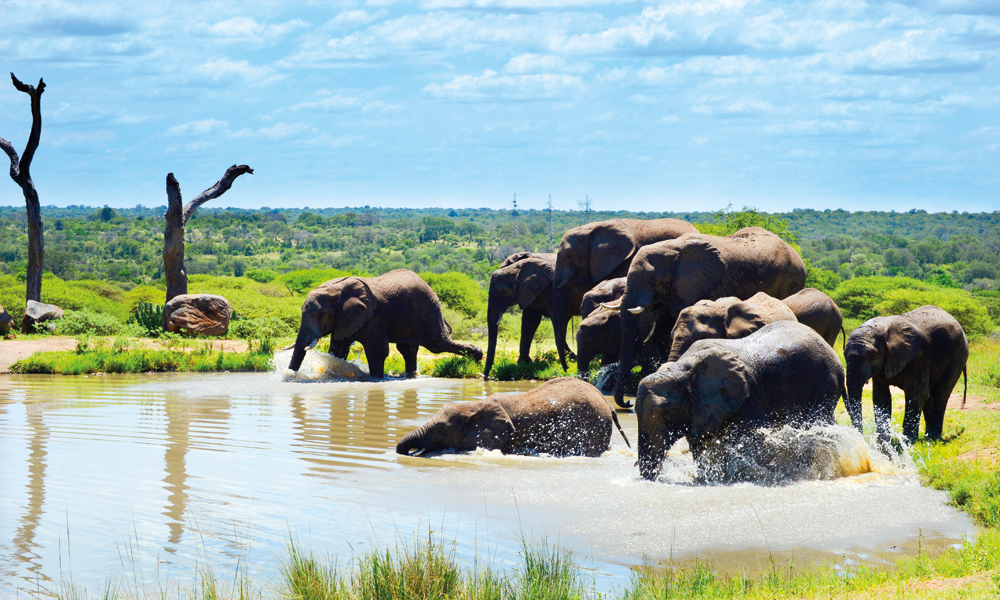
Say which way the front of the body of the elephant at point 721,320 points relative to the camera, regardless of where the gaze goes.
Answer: to the viewer's left

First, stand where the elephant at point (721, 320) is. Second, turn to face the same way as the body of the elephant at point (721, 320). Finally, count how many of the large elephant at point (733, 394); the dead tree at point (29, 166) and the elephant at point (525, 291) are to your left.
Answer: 1

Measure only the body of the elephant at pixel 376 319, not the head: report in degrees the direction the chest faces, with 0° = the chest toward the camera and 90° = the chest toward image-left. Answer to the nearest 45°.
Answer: approximately 90°

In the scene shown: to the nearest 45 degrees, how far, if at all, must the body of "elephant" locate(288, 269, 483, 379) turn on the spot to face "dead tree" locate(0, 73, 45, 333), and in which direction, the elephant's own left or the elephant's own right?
approximately 45° to the elephant's own right

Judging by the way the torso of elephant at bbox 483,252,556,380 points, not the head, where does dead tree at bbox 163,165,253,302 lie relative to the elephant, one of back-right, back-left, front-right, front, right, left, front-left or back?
front-right

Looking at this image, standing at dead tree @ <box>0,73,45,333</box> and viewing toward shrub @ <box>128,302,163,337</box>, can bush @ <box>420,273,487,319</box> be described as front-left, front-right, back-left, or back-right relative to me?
front-left

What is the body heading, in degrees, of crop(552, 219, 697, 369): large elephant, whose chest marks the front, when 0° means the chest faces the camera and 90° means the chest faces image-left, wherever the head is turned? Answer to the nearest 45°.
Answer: approximately 90°

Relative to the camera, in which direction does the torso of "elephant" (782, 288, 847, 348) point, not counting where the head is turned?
to the viewer's left

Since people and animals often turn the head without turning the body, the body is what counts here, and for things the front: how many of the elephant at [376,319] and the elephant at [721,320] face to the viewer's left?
2

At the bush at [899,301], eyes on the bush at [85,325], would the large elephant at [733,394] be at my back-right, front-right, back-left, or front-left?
front-left

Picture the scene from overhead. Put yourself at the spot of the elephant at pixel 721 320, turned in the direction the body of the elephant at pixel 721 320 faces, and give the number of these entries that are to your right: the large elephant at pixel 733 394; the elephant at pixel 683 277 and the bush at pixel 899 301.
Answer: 2

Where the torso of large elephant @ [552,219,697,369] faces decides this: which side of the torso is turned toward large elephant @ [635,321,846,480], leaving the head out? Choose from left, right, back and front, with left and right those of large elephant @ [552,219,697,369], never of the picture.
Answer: left

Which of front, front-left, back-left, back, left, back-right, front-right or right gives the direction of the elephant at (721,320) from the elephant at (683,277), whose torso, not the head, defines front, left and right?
left

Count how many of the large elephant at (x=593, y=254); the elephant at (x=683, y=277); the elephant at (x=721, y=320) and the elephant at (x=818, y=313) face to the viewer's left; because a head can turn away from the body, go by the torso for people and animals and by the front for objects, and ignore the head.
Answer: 4

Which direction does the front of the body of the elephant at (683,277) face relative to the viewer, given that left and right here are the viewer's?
facing to the left of the viewer

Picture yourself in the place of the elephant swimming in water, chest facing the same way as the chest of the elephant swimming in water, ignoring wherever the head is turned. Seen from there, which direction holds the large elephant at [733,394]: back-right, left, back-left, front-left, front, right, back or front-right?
back-left

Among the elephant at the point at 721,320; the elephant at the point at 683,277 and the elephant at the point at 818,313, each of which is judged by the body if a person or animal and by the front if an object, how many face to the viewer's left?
3

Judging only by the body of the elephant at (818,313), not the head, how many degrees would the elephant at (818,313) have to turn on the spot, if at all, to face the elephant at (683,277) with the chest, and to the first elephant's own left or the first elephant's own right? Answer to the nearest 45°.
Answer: approximately 45° to the first elephant's own right

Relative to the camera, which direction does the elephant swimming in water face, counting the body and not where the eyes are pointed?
to the viewer's left
